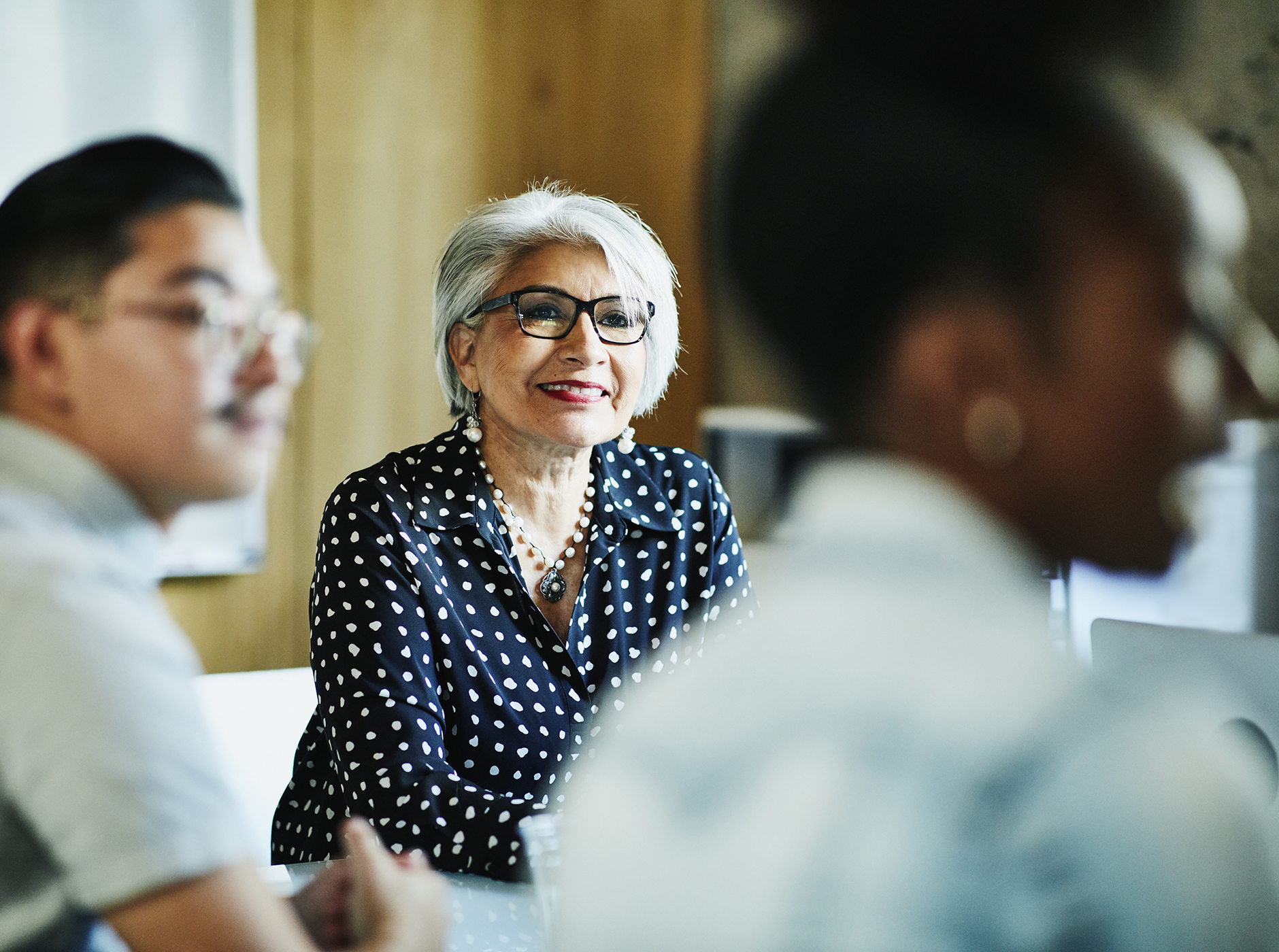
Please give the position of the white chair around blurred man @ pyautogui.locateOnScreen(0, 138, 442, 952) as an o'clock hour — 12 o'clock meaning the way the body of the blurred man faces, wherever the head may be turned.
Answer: The white chair is roughly at 9 o'clock from the blurred man.

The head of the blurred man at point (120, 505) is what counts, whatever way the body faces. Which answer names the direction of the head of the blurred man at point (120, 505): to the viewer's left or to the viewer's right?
to the viewer's right

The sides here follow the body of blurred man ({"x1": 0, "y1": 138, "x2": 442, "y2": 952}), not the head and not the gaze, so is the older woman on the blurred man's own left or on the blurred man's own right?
on the blurred man's own left

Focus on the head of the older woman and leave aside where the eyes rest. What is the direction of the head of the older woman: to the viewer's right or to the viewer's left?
to the viewer's right

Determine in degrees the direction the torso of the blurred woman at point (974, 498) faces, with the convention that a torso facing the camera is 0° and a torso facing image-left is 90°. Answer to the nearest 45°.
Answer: approximately 225°

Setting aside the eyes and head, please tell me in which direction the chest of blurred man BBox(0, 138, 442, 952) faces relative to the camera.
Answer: to the viewer's right

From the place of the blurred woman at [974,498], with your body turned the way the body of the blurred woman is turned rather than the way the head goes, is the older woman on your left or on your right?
on your left

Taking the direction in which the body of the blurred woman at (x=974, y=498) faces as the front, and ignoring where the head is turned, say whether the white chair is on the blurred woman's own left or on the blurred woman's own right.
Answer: on the blurred woman's own left
